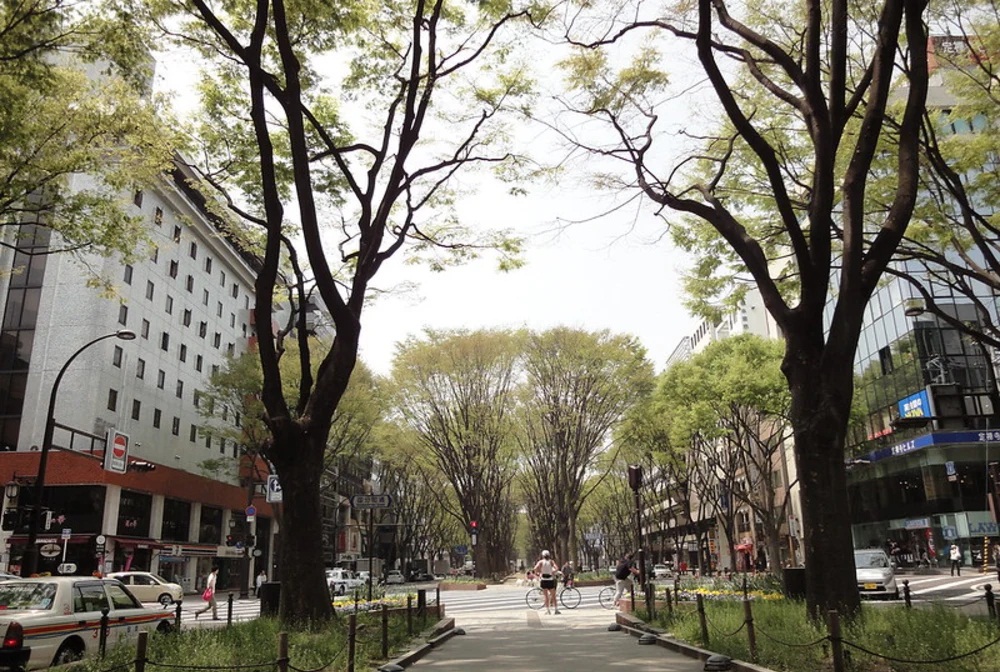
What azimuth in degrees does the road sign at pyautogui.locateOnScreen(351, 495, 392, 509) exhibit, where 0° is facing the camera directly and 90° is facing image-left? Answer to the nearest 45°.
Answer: approximately 0°

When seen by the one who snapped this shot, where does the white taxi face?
facing away from the viewer and to the right of the viewer

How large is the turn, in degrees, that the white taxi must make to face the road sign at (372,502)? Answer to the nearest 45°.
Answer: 0° — it already faces it

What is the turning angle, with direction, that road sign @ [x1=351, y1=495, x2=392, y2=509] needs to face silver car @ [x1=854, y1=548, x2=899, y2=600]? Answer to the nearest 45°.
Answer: approximately 90° to its left

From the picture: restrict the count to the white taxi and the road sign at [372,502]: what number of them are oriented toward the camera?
1
